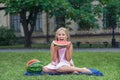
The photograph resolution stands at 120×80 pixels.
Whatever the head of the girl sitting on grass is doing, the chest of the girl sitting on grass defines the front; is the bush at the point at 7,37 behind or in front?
behind

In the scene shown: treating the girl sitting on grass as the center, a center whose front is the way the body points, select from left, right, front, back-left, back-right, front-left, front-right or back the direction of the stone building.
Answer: back

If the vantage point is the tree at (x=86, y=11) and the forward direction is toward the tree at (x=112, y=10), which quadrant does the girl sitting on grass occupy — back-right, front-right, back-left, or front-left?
back-right

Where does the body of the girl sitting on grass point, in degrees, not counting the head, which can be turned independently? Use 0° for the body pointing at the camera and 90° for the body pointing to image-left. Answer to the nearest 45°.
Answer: approximately 0°

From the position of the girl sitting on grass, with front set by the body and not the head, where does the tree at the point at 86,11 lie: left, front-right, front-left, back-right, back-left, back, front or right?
back

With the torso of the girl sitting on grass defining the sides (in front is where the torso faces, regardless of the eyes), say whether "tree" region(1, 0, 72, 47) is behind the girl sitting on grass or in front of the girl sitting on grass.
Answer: behind

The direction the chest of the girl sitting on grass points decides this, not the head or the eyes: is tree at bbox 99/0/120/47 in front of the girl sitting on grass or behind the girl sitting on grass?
behind

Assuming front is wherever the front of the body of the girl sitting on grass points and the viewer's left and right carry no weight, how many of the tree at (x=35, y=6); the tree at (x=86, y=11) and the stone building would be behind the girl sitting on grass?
3
